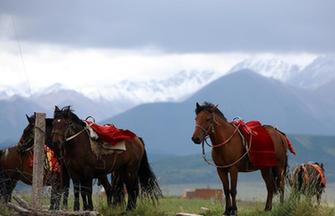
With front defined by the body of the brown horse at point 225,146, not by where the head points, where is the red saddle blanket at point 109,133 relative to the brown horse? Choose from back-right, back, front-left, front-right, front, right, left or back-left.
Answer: front-right

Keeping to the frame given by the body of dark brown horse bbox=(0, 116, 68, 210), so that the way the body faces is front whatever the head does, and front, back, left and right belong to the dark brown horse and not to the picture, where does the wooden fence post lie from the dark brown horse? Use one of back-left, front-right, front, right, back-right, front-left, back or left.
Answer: right

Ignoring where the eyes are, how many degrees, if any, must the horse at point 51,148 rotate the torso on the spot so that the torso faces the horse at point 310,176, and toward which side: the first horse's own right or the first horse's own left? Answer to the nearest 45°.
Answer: approximately 135° to the first horse's own left

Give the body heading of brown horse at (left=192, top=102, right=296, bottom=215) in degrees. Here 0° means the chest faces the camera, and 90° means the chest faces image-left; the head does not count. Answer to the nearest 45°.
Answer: approximately 45°

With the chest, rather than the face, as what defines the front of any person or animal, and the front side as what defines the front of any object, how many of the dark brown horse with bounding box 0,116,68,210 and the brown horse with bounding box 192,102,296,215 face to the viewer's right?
1

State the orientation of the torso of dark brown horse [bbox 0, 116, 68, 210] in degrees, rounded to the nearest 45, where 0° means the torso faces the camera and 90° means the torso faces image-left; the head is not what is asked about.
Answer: approximately 270°
